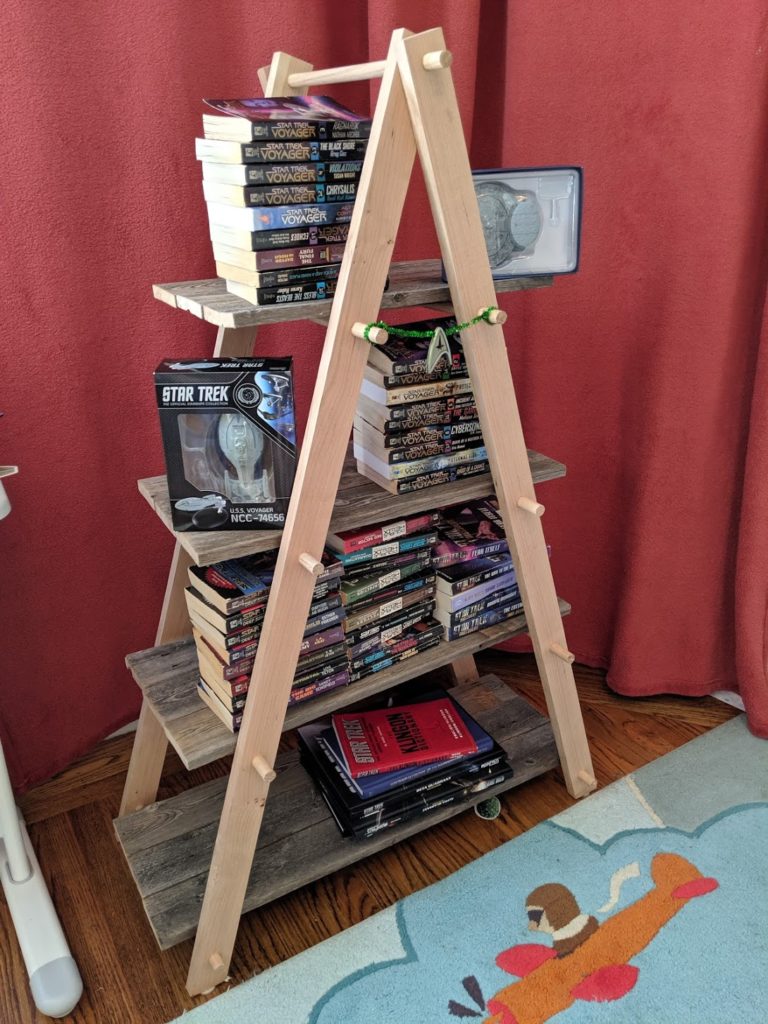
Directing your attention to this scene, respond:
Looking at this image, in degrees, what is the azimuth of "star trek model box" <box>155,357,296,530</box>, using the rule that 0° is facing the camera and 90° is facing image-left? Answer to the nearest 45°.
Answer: approximately 0°
